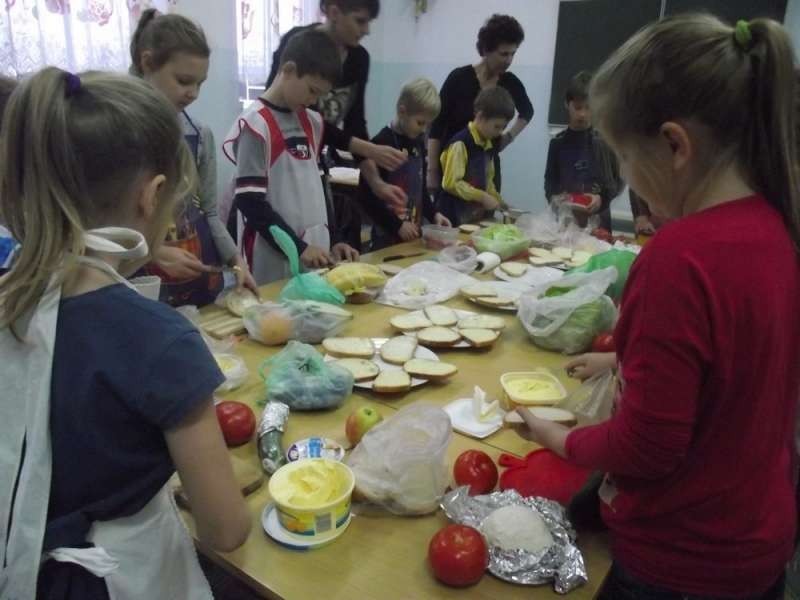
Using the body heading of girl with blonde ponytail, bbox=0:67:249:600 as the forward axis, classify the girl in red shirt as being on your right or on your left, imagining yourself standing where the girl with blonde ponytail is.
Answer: on your right

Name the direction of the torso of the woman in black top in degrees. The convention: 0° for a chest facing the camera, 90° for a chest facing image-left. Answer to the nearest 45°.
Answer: approximately 315°

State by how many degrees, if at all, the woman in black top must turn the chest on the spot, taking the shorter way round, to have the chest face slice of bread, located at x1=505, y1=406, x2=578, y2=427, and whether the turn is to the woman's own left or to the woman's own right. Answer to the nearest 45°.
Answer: approximately 45° to the woman's own right

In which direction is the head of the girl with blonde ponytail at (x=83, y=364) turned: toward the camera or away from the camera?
away from the camera

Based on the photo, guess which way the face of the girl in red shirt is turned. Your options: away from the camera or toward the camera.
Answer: away from the camera

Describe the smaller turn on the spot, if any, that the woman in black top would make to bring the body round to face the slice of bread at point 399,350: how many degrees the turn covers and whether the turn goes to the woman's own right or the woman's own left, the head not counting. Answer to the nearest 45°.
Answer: approximately 45° to the woman's own right

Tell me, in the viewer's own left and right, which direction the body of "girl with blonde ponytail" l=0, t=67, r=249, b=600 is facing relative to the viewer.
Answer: facing away from the viewer and to the right of the viewer

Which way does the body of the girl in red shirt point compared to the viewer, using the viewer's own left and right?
facing away from the viewer and to the left of the viewer
